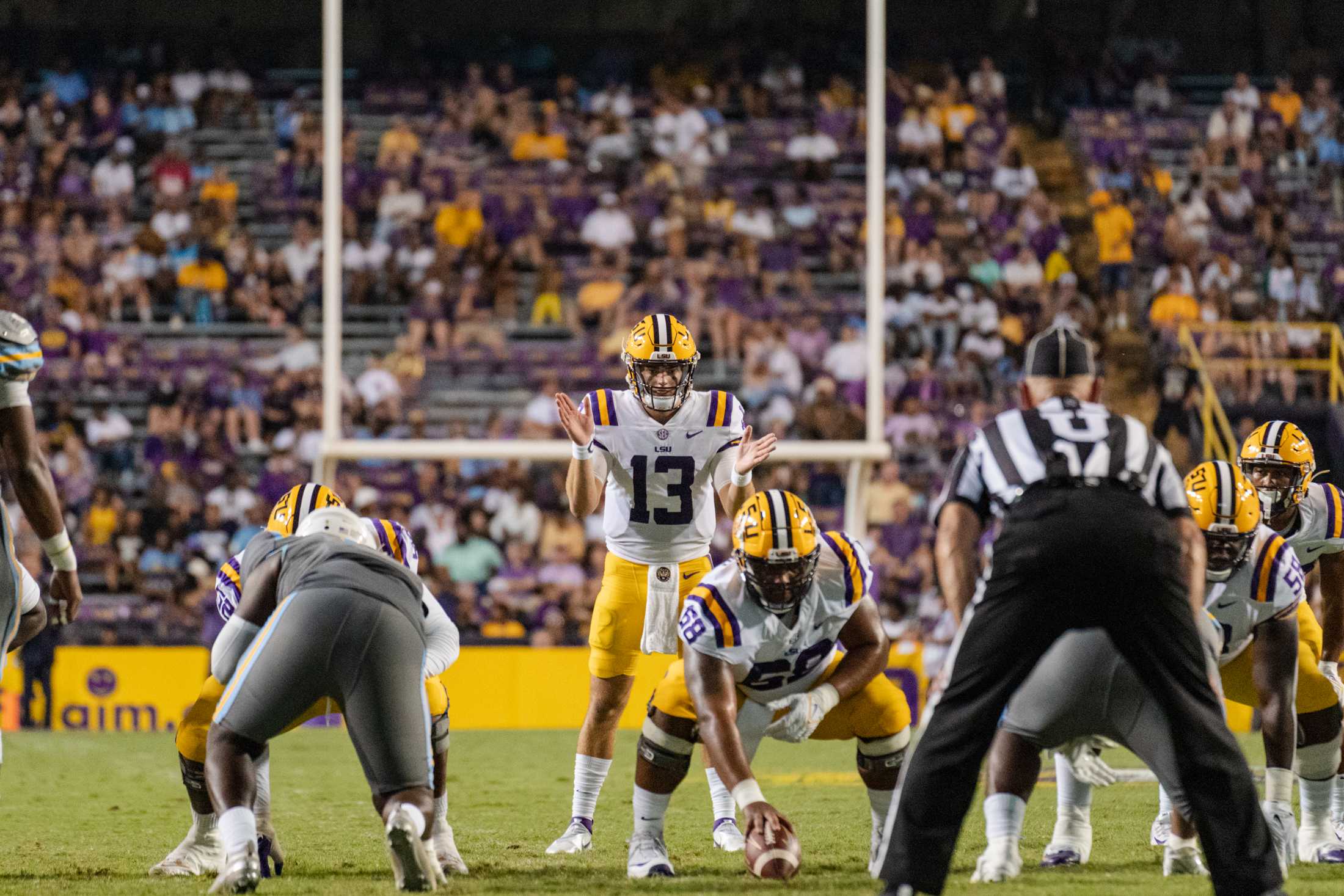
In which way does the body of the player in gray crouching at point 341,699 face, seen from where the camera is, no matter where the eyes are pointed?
away from the camera

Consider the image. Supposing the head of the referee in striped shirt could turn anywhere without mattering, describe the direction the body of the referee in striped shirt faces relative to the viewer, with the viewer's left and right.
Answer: facing away from the viewer

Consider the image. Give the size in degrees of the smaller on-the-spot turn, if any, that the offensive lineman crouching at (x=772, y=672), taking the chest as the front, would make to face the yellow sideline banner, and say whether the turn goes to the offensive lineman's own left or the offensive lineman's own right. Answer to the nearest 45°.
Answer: approximately 180°

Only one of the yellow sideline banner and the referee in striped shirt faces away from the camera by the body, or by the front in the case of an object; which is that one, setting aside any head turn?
the referee in striped shirt

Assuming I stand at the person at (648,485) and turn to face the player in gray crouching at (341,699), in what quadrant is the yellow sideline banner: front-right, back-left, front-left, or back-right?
back-right

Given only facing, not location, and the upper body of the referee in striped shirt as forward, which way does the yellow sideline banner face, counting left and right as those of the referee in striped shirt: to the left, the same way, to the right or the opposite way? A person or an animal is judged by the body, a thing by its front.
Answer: the opposite way

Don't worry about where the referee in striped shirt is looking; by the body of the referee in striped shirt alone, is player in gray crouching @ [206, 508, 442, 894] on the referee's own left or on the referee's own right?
on the referee's own left

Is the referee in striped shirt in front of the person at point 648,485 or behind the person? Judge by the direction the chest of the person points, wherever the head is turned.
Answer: in front

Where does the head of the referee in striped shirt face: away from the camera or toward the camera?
away from the camera
